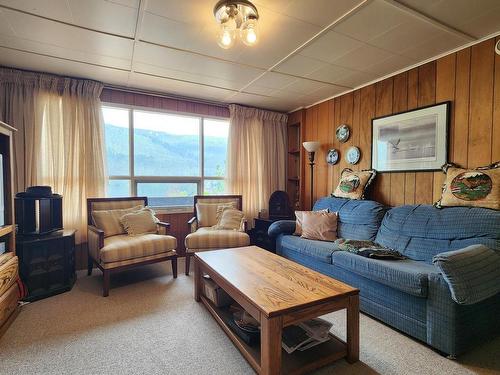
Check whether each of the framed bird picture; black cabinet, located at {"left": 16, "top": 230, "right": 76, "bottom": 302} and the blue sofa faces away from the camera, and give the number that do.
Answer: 0

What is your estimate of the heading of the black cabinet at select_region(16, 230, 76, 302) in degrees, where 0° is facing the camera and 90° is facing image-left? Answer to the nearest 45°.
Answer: approximately 315°

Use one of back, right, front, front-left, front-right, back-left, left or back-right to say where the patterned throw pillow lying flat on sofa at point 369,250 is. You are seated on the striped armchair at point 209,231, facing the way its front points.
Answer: front-left

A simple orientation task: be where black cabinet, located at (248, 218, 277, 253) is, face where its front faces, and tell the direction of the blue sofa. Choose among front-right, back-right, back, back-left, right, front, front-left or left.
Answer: left

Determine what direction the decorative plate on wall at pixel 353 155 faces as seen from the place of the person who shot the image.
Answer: facing the viewer and to the left of the viewer

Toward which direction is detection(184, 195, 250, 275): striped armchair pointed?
toward the camera

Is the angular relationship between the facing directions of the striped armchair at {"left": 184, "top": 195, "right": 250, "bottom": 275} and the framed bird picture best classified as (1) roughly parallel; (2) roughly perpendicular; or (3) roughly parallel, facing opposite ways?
roughly perpendicular

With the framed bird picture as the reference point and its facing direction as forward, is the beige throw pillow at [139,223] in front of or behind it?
in front

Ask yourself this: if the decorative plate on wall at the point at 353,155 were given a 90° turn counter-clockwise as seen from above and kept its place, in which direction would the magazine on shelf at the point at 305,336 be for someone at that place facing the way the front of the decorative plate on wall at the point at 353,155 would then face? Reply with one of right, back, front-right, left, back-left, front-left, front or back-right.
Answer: front-right

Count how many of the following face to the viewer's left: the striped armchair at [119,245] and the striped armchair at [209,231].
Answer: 0

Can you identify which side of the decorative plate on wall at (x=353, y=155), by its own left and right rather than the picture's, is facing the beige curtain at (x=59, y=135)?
front

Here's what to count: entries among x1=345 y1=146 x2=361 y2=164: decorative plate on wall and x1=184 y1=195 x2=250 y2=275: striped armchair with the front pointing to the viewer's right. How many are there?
0

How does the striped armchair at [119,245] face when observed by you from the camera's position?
facing the viewer and to the right of the viewer

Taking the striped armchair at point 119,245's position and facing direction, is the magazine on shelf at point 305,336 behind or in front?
in front

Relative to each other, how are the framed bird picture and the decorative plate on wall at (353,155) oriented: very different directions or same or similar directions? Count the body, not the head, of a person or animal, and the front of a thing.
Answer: same or similar directions
